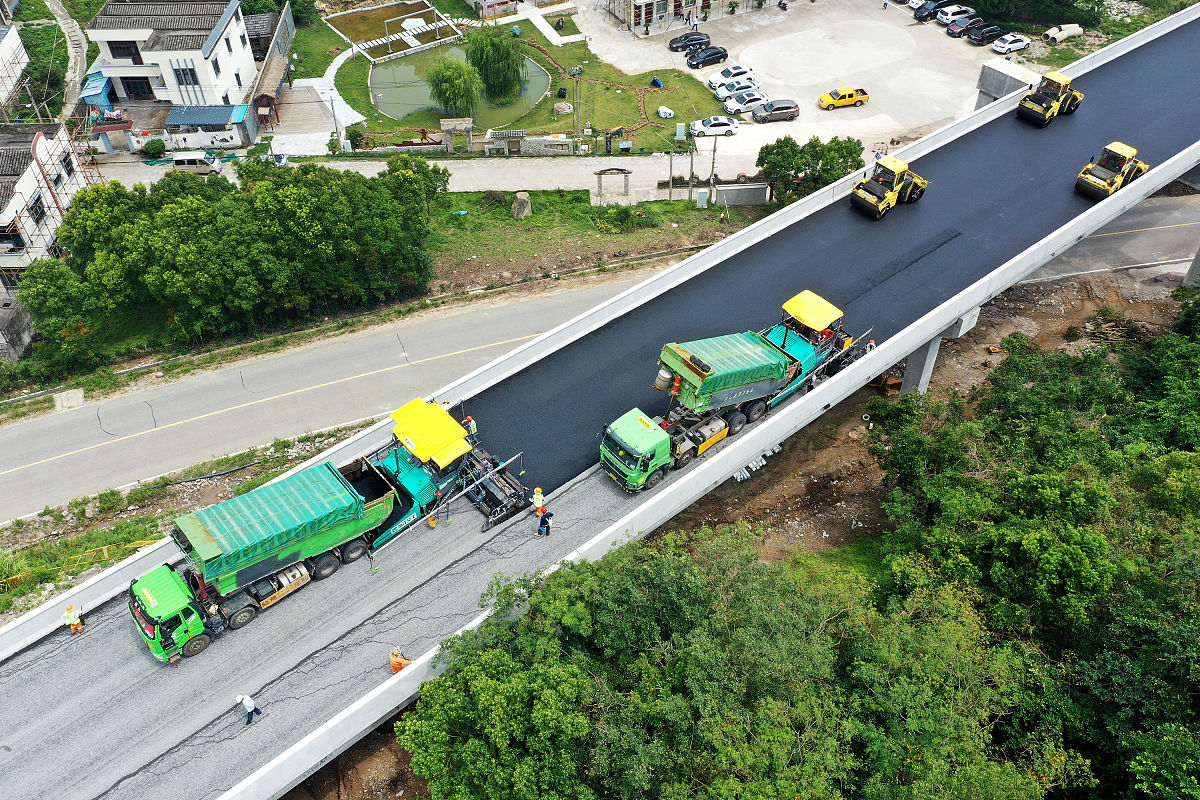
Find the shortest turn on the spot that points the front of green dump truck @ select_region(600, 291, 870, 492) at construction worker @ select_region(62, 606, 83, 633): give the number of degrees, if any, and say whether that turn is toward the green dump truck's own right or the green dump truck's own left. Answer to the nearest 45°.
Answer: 0° — it already faces them

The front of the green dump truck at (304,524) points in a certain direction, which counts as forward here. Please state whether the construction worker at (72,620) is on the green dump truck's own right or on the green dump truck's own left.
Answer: on the green dump truck's own right

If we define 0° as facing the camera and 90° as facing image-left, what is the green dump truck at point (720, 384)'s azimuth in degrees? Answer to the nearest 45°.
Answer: approximately 45°

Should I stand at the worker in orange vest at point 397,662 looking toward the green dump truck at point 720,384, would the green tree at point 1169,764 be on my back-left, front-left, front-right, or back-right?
front-right

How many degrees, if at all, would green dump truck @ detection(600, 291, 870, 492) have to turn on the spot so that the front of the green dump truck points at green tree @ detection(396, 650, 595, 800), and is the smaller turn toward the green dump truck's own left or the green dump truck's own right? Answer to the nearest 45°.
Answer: approximately 45° to the green dump truck's own left

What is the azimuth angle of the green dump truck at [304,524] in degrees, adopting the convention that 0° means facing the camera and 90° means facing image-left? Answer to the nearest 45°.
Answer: approximately 45°

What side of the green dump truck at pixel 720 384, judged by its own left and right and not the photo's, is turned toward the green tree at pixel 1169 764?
left
